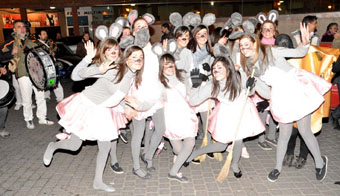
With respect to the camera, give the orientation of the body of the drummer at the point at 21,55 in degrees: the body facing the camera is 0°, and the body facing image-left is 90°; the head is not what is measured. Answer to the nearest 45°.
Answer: approximately 315°

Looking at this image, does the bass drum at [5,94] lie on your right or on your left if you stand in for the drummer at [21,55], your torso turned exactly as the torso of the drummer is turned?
on your right
